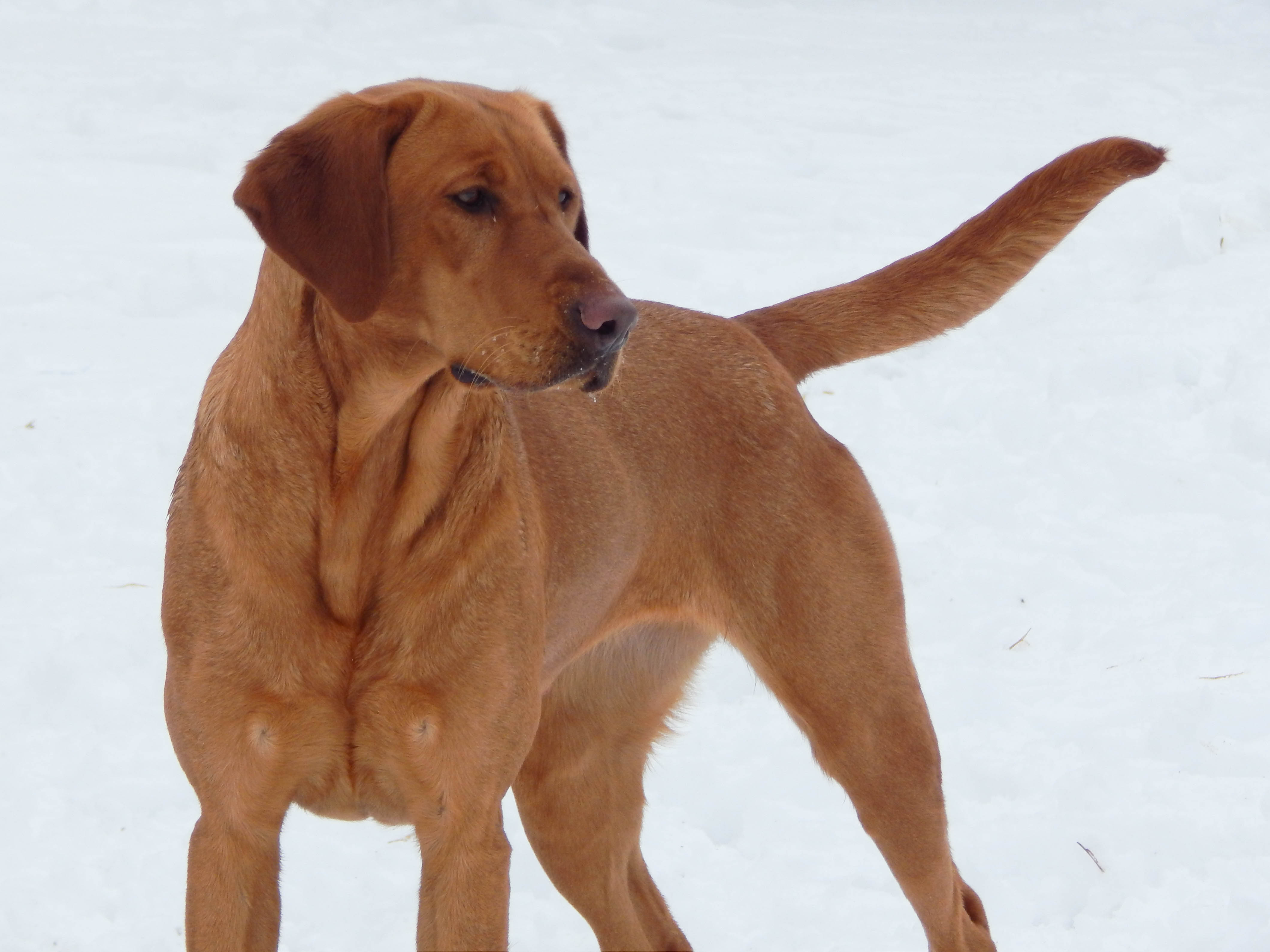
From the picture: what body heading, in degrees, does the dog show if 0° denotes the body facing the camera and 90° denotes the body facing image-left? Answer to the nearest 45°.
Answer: approximately 45°
